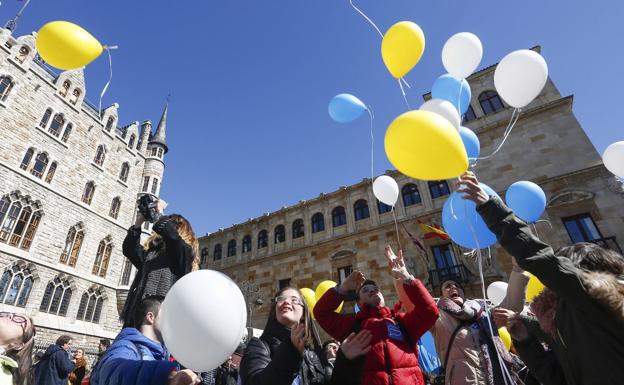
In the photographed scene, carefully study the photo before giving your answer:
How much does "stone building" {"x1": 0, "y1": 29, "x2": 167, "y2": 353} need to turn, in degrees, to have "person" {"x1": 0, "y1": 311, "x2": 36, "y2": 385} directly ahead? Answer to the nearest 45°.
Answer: approximately 45° to its right

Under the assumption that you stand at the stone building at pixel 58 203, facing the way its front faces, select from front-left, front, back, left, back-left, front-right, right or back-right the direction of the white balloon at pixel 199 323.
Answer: front-right

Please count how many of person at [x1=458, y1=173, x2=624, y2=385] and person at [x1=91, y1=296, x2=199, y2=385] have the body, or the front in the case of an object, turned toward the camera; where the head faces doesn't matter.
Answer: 0

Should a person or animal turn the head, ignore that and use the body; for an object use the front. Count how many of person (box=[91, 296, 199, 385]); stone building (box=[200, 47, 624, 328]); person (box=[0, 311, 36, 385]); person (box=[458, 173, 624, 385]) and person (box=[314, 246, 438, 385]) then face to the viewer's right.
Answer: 1

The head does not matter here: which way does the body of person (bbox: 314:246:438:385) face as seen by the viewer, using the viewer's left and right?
facing the viewer

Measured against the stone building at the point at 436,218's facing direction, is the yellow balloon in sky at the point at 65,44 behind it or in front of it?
in front

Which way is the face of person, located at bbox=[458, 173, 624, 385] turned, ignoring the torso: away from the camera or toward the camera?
away from the camera

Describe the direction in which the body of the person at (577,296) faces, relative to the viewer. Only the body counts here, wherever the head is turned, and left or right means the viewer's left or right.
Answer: facing to the left of the viewer

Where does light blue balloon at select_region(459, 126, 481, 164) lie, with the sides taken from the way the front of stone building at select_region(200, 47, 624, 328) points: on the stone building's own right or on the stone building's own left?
on the stone building's own left

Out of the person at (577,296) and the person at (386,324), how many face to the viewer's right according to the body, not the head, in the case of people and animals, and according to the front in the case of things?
0

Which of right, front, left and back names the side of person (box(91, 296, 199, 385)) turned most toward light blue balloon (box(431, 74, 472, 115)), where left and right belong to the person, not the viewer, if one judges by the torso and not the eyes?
front

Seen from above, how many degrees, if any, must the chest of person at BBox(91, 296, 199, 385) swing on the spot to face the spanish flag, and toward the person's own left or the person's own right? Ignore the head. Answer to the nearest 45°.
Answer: approximately 45° to the person's own left

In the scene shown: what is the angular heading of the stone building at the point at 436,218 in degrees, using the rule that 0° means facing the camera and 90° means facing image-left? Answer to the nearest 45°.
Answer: approximately 45°

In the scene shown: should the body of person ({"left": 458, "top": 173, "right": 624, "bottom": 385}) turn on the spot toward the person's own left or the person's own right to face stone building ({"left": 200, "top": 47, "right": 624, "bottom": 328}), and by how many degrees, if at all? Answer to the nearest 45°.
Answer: approximately 90° to the person's own right

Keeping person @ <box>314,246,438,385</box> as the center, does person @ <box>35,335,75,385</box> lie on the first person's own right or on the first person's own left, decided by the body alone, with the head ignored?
on the first person's own right

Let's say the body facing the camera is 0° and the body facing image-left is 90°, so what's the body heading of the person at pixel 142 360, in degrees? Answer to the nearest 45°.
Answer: approximately 270°
